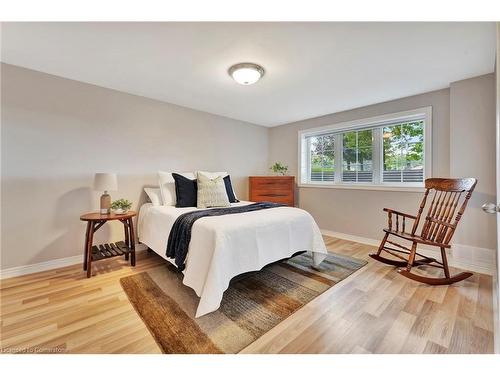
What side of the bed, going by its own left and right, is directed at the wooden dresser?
left

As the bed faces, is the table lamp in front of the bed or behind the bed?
behind

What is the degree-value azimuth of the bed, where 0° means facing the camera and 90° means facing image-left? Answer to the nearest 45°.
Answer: approximately 315°

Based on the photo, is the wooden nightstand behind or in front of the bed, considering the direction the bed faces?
behind
